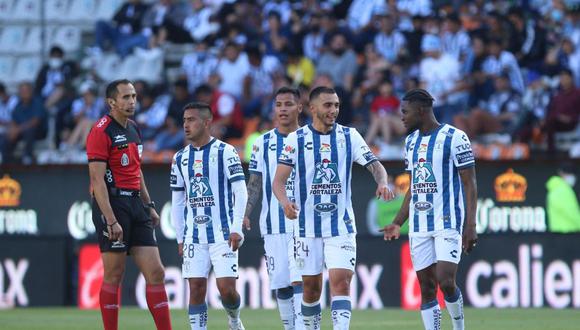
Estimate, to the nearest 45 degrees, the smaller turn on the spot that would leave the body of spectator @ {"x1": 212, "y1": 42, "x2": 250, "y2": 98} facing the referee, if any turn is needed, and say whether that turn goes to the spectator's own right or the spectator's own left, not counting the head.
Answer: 0° — they already face them

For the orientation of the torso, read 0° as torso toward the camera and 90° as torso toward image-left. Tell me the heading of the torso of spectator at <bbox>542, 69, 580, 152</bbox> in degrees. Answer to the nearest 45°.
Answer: approximately 45°

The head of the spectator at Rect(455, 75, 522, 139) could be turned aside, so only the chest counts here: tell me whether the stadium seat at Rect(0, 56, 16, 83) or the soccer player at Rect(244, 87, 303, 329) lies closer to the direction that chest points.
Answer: the soccer player

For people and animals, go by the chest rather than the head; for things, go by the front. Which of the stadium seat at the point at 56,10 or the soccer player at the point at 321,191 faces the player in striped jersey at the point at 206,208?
the stadium seat
